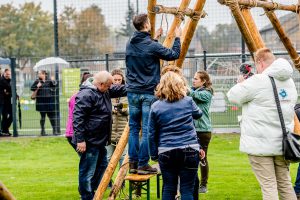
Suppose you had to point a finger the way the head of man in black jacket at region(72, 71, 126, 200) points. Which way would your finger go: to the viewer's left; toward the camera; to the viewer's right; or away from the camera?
to the viewer's right

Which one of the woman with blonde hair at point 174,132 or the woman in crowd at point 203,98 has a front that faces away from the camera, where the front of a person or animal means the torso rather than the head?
the woman with blonde hair

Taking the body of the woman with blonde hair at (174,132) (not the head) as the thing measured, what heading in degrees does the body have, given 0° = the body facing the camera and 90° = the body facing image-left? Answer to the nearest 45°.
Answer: approximately 180°

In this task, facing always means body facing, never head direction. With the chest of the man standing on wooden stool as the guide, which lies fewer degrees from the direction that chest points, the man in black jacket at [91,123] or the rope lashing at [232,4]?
the rope lashing

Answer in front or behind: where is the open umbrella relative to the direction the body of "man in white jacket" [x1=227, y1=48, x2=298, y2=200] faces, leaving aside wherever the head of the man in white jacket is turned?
in front

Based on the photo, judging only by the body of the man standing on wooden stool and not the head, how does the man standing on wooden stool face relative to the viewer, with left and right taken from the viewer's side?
facing away from the viewer and to the right of the viewer

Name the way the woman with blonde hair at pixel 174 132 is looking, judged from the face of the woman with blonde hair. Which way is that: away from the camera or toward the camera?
away from the camera

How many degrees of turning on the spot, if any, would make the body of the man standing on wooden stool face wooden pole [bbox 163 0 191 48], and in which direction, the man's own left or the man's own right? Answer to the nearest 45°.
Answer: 0° — they already face it

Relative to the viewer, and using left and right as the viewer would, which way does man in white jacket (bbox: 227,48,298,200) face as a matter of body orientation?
facing away from the viewer and to the left of the viewer
